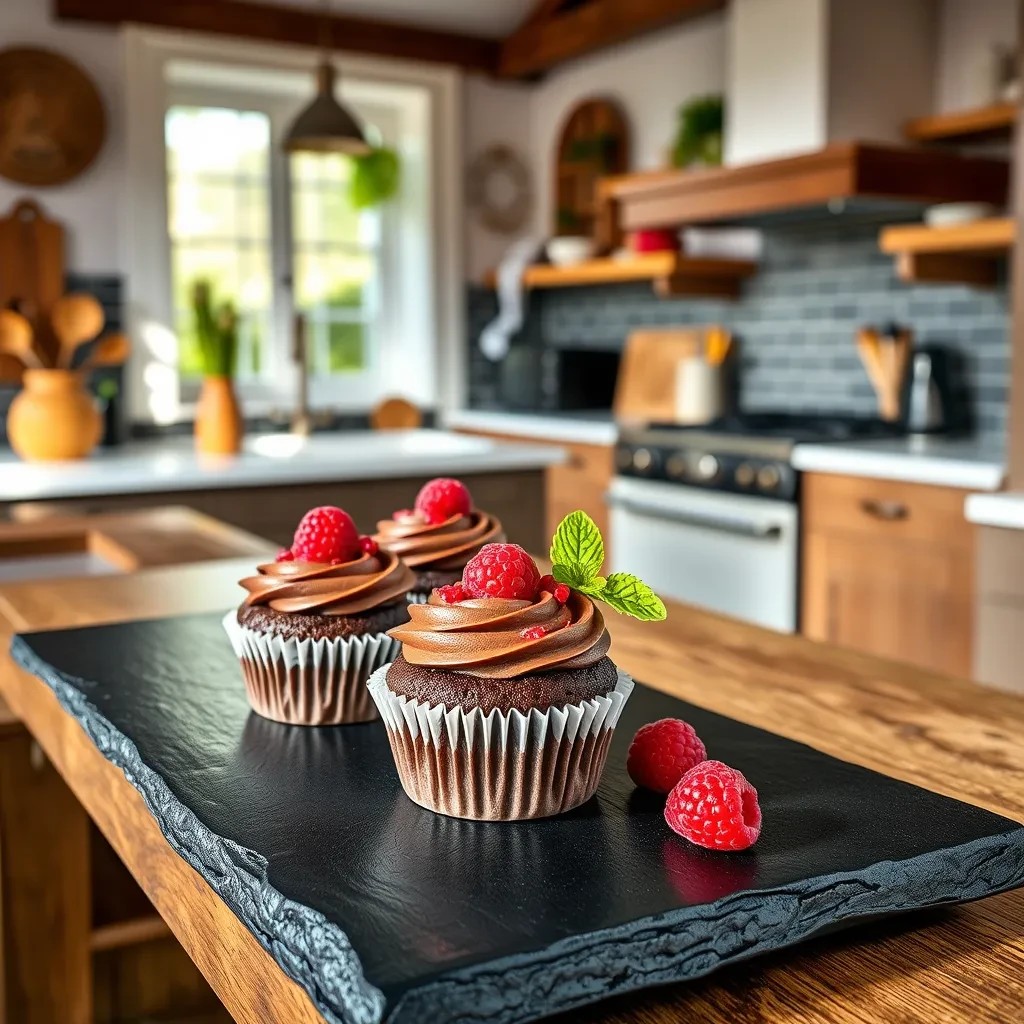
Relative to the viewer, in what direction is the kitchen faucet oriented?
toward the camera

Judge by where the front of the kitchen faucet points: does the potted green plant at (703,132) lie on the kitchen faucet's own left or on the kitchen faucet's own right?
on the kitchen faucet's own left

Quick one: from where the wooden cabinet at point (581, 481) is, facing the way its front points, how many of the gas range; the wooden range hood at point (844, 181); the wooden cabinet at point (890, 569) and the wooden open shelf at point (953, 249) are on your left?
4

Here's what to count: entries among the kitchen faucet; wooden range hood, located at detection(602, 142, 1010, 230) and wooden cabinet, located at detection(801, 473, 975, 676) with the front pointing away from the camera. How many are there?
0

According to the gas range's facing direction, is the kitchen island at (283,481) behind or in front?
in front

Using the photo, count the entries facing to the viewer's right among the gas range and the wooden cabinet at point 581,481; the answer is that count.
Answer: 0

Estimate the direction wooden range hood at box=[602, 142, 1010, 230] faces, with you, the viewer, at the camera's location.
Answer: facing the viewer and to the left of the viewer

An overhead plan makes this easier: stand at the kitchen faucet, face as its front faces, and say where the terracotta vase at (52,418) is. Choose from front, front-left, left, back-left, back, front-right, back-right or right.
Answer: front-right

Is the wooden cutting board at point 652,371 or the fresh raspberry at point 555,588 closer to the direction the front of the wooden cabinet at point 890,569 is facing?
the fresh raspberry

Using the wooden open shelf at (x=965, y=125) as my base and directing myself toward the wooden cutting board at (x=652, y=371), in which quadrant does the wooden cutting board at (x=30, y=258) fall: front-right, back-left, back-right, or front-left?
front-left

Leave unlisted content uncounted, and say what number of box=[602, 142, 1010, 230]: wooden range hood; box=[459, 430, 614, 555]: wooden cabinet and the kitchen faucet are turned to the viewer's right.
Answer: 0

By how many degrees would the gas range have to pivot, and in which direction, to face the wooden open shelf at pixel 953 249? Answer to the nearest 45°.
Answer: approximately 135° to its left

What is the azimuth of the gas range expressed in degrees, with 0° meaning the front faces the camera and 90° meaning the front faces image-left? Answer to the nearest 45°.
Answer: approximately 45°
